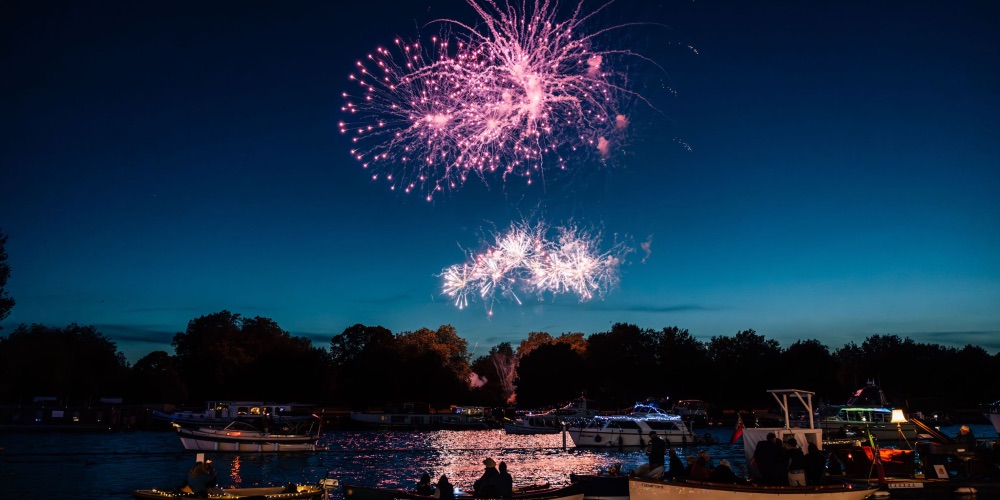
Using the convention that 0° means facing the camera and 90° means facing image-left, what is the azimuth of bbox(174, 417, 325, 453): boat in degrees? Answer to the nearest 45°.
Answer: approximately 90°

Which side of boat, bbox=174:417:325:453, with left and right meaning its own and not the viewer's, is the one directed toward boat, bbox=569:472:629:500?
left

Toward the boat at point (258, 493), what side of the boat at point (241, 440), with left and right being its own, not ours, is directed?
left
